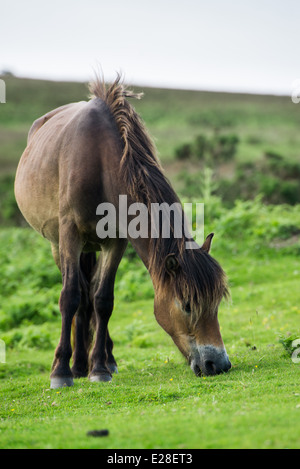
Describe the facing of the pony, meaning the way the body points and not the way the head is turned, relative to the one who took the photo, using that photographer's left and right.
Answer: facing the viewer and to the right of the viewer
